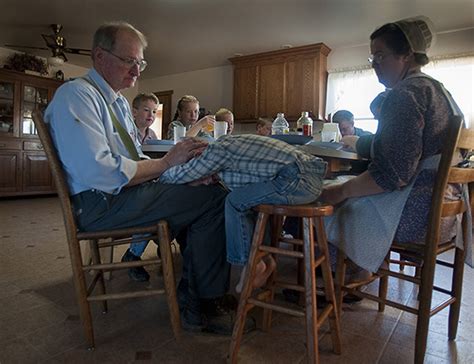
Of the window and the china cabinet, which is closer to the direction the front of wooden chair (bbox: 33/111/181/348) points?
the window

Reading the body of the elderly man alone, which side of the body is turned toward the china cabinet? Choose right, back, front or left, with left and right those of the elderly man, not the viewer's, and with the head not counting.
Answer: left

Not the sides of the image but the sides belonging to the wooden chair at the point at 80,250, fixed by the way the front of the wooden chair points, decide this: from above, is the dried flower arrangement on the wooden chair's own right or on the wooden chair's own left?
on the wooden chair's own left

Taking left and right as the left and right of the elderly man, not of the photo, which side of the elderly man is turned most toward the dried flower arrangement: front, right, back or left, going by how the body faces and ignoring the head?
left

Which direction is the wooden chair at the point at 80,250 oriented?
to the viewer's right

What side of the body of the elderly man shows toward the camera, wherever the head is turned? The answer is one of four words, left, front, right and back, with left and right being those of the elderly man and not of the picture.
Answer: right
